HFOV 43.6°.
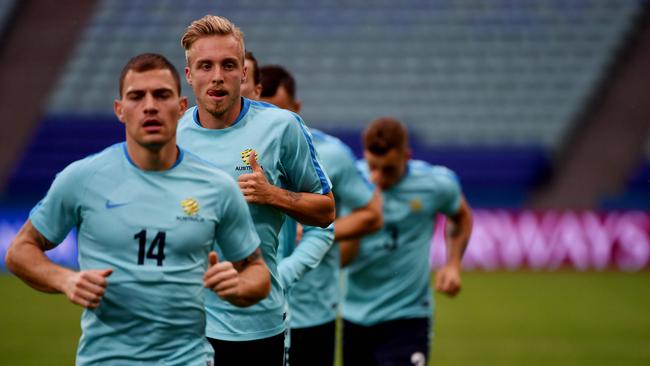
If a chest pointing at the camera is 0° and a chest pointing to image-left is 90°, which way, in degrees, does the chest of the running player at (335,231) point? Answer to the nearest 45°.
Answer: approximately 45°

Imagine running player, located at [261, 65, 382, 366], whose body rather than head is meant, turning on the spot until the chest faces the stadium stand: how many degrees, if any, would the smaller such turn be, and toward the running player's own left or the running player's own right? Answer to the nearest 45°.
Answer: approximately 135° to the running player's own right

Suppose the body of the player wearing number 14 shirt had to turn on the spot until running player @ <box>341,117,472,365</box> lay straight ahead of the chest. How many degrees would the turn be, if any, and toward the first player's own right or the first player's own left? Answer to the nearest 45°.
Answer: approximately 135° to the first player's own left
